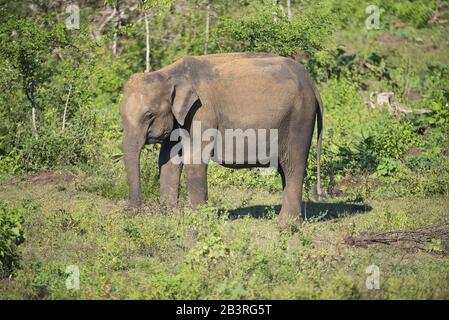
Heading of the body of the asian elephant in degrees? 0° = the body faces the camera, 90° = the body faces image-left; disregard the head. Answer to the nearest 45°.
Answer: approximately 90°

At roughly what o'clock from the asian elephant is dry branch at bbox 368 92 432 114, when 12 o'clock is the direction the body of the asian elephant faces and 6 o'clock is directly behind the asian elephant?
The dry branch is roughly at 4 o'clock from the asian elephant.

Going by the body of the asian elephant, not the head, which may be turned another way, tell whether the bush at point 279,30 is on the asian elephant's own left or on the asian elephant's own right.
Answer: on the asian elephant's own right
